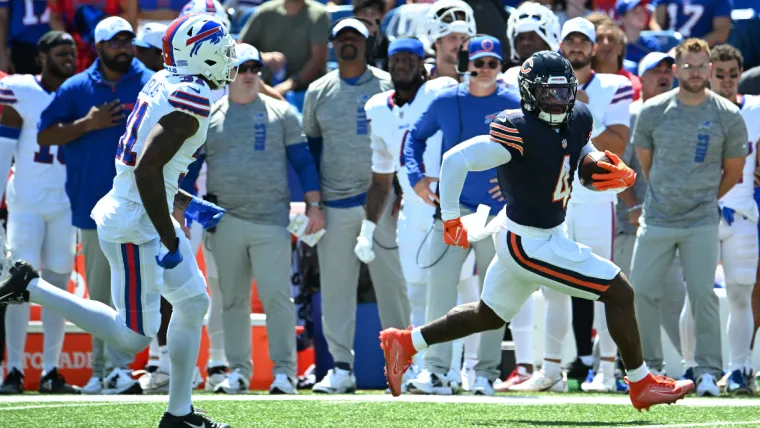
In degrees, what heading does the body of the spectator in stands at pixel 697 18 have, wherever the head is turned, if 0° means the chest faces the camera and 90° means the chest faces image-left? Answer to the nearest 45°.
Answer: approximately 0°

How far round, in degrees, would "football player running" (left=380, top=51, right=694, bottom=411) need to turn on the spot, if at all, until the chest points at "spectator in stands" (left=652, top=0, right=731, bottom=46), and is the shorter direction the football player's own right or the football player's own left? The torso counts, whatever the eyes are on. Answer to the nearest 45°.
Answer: approximately 135° to the football player's own left

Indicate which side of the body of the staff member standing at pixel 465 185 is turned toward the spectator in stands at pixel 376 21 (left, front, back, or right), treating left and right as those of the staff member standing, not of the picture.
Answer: back

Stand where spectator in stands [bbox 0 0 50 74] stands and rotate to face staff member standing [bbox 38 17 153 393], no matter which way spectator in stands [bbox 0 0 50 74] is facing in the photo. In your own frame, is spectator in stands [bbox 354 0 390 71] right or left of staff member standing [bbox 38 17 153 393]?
left

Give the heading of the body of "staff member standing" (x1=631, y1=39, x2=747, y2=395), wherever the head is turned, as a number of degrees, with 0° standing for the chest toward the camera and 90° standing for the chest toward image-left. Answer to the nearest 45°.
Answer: approximately 0°

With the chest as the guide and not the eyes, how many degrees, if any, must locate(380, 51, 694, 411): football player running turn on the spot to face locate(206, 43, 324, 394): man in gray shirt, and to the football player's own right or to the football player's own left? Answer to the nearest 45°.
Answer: approximately 180°

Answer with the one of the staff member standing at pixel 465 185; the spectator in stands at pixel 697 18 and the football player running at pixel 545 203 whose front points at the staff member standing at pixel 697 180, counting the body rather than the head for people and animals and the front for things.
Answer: the spectator in stands

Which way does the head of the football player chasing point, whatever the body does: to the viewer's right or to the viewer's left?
to the viewer's right

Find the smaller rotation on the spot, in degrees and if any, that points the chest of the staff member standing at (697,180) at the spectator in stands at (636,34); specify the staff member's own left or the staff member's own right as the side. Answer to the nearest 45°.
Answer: approximately 180°
